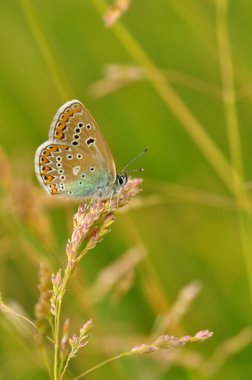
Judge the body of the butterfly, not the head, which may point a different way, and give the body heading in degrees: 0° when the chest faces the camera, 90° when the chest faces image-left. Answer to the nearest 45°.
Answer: approximately 270°
